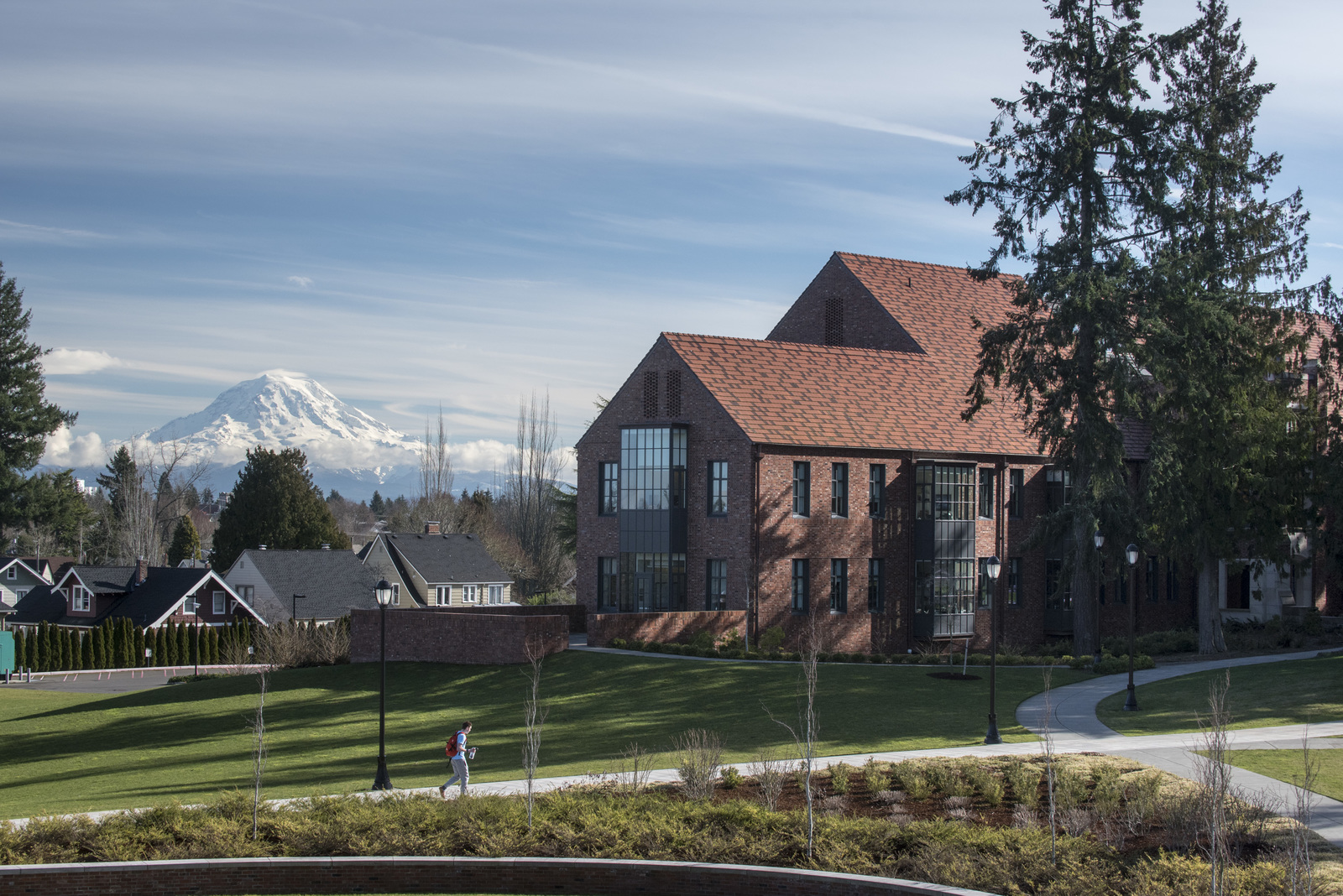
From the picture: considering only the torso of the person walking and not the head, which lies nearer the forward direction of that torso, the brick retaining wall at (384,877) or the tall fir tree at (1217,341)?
the tall fir tree

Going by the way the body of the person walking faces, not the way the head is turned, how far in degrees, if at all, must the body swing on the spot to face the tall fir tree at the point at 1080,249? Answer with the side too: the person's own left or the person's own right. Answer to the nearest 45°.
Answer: approximately 45° to the person's own left

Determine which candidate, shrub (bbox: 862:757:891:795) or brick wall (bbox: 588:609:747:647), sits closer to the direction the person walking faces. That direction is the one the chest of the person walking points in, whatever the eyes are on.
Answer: the shrub

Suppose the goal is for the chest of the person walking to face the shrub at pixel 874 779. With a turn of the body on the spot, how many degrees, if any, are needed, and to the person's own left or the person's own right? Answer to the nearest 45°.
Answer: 0° — they already face it

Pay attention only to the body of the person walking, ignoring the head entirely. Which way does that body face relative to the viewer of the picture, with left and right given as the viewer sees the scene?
facing to the right of the viewer

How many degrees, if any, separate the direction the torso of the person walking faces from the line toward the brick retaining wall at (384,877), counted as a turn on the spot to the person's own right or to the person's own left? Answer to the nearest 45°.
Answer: approximately 90° to the person's own right

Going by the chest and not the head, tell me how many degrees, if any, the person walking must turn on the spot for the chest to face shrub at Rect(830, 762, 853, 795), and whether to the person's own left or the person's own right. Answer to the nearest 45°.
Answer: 0° — they already face it

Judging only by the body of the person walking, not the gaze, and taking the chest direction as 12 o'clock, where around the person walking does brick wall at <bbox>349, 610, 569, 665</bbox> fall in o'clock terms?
The brick wall is roughly at 9 o'clock from the person walking.

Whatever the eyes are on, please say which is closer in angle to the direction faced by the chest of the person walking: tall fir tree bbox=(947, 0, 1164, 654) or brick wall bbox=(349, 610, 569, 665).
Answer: the tall fir tree
